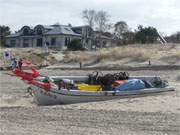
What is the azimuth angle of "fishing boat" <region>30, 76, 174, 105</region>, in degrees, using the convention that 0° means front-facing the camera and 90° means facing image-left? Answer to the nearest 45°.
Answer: approximately 45°
